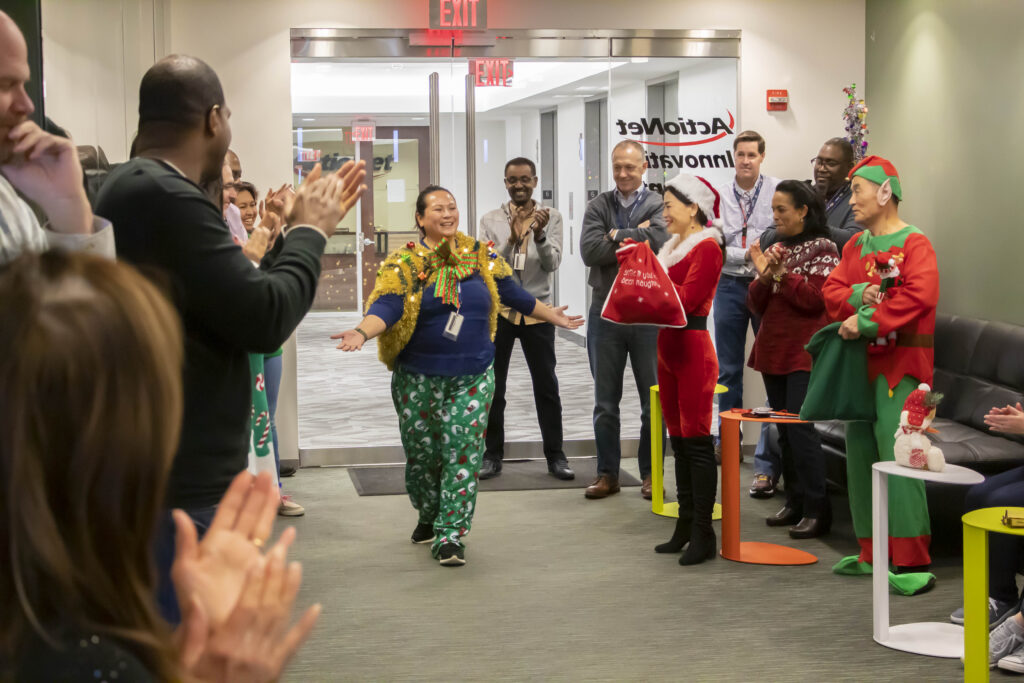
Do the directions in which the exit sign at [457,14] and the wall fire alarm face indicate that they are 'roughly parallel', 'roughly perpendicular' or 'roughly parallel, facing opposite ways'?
roughly parallel

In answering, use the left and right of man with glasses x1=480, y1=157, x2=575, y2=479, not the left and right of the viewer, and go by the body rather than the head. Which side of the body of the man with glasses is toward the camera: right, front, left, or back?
front

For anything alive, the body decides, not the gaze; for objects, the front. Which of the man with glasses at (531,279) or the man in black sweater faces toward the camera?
the man with glasses

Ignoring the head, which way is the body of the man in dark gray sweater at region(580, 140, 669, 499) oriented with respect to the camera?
toward the camera

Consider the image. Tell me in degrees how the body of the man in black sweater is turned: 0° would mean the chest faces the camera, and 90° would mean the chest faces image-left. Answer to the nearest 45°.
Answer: approximately 225°

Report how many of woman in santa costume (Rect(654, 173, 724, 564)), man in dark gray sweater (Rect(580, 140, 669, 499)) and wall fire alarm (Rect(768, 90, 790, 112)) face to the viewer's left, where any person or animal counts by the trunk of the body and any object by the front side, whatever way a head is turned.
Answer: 1

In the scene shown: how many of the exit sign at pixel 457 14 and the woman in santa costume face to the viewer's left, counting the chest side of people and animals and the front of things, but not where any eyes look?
1

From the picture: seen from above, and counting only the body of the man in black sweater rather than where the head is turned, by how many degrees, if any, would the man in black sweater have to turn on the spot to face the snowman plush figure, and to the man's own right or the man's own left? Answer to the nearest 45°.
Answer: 0° — they already face it

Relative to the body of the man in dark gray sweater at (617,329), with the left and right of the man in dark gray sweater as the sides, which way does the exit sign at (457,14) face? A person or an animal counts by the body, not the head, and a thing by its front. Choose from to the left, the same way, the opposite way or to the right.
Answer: the same way

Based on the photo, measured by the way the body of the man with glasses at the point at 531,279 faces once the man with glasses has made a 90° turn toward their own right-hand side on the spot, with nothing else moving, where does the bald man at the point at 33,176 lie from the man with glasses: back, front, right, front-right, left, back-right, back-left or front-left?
left

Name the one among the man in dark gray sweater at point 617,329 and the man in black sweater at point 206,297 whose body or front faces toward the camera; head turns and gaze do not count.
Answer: the man in dark gray sweater

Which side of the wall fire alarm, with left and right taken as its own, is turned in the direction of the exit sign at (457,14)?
right

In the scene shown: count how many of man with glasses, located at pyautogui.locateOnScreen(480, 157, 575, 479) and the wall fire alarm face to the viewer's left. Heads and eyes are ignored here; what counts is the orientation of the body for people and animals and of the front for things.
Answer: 0

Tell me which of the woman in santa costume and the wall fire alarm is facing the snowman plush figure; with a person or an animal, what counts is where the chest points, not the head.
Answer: the wall fire alarm

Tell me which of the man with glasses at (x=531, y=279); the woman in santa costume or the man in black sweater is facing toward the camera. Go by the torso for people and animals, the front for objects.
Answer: the man with glasses

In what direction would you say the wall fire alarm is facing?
toward the camera

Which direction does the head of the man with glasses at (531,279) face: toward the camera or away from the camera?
toward the camera
